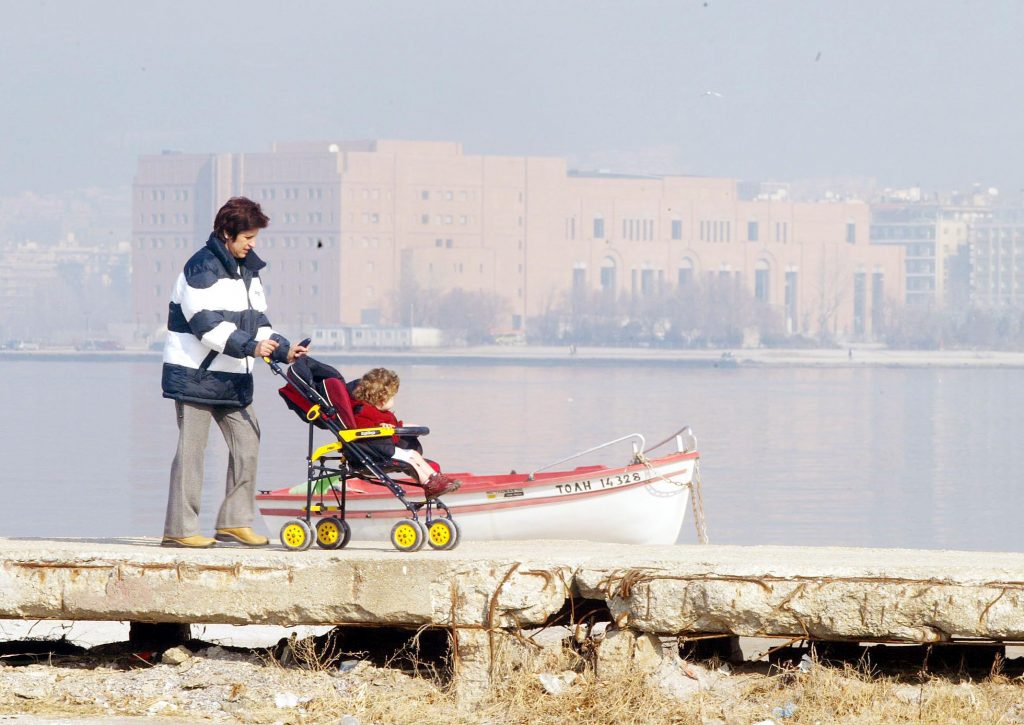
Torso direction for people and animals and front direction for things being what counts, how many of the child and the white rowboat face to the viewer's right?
2

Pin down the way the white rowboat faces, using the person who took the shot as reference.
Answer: facing to the right of the viewer

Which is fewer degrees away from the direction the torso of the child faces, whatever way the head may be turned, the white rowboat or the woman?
the white rowboat

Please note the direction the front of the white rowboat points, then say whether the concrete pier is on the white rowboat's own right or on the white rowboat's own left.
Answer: on the white rowboat's own right

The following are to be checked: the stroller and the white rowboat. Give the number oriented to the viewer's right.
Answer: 2

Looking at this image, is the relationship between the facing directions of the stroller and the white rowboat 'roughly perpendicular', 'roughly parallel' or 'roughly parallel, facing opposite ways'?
roughly parallel

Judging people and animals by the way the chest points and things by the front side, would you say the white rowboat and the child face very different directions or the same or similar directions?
same or similar directions

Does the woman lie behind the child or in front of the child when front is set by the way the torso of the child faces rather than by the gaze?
behind

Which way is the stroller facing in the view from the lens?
facing to the right of the viewer

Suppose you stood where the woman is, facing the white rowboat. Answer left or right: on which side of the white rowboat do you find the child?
right

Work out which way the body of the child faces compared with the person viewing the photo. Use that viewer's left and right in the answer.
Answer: facing to the right of the viewer
